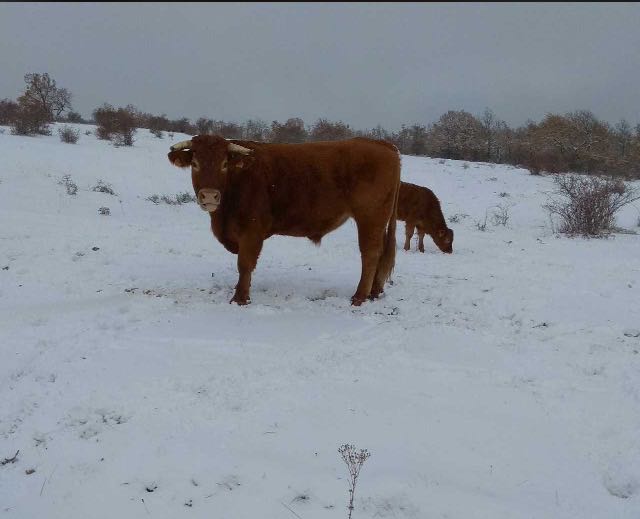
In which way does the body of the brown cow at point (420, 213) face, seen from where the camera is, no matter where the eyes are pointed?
to the viewer's right

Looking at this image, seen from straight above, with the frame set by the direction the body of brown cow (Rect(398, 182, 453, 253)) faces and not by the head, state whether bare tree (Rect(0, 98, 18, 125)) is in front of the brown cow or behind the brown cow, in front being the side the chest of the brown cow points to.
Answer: behind

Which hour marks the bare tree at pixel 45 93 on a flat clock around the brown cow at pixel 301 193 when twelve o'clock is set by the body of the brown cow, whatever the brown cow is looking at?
The bare tree is roughly at 2 o'clock from the brown cow.

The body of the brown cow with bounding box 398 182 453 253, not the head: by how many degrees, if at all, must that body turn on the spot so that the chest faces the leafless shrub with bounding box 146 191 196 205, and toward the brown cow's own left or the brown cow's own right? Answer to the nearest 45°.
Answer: approximately 180°

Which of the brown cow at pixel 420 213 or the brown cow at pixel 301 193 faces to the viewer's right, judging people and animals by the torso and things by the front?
the brown cow at pixel 420 213

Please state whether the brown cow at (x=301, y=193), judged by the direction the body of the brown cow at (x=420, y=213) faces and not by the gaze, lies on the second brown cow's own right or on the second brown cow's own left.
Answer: on the second brown cow's own right

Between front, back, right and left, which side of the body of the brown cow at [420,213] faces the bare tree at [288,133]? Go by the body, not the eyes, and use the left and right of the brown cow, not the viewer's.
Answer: left

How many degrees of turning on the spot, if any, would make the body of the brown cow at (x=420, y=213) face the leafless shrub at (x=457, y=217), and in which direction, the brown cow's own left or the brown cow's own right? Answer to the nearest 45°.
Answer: approximately 90° to the brown cow's own left

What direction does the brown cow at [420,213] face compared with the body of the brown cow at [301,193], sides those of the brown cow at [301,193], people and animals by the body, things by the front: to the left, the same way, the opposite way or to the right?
the opposite way

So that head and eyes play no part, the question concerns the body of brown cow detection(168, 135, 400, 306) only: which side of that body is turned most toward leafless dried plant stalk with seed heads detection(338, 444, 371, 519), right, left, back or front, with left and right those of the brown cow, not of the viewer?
left

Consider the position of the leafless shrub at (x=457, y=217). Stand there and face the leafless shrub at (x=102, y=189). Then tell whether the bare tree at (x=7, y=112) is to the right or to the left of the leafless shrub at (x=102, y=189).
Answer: right

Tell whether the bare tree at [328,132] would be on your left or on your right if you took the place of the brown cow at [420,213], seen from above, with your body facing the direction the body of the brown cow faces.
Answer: on your left

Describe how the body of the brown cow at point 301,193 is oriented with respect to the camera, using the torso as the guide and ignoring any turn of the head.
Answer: to the viewer's left
